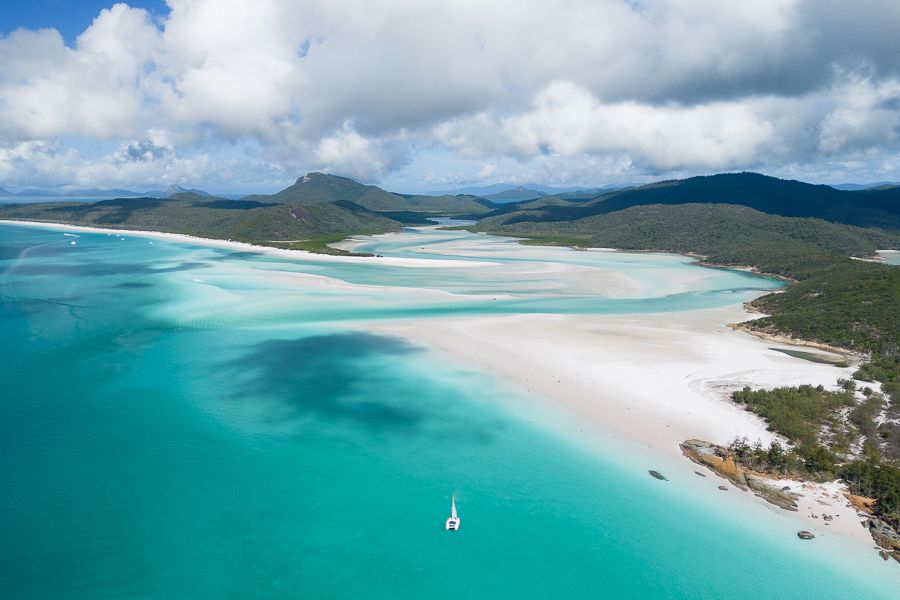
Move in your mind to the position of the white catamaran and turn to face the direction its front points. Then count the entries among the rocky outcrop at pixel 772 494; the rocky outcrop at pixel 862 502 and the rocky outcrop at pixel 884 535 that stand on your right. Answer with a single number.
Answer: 3

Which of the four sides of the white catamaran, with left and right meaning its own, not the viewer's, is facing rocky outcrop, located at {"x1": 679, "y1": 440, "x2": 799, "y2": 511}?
right

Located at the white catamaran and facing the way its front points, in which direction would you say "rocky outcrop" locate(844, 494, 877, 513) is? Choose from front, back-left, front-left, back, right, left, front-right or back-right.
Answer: right

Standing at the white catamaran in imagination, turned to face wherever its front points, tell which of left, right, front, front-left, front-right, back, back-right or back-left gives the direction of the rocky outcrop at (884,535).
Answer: right

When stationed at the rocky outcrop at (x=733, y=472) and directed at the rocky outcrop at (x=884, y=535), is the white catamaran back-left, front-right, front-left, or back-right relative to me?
back-right

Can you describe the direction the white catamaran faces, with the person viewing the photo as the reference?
facing away from the viewer

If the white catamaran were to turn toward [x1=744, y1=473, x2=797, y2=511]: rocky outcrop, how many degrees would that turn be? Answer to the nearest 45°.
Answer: approximately 90° to its right

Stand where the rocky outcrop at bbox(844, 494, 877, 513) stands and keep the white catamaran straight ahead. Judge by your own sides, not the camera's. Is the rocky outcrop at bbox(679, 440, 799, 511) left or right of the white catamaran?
right
